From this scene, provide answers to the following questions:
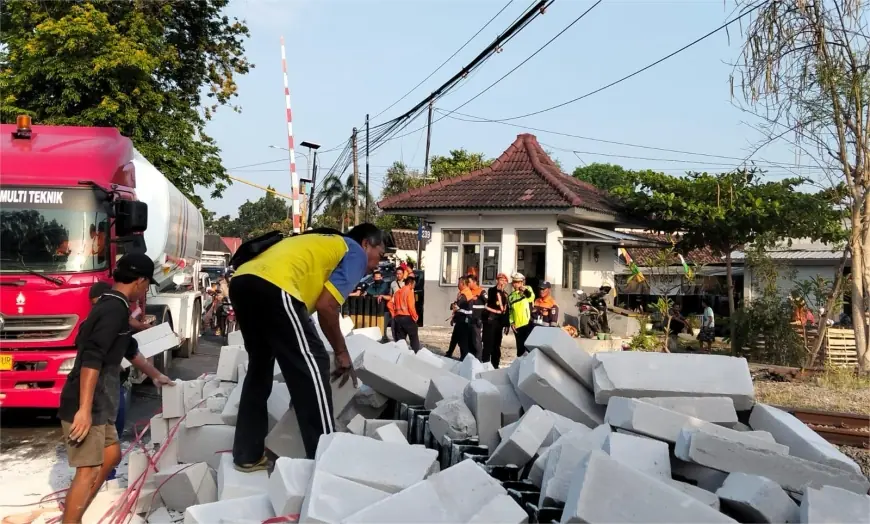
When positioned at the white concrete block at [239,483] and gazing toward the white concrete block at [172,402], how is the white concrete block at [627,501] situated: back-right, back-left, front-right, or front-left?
back-right

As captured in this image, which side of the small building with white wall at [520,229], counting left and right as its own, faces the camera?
front

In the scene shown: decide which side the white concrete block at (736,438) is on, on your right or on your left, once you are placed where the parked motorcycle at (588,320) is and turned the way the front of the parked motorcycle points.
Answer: on your left

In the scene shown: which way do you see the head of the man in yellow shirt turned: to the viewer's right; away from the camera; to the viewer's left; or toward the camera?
to the viewer's right

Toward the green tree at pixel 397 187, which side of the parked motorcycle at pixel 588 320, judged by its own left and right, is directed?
right

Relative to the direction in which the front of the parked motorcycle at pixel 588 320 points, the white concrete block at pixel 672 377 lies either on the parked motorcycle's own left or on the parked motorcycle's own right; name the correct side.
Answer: on the parked motorcycle's own left

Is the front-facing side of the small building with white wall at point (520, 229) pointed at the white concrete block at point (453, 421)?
yes

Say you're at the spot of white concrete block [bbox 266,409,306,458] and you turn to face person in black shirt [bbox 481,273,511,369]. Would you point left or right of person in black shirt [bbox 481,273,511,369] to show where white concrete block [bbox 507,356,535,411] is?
right

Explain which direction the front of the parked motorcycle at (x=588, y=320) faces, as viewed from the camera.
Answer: facing the viewer and to the left of the viewer

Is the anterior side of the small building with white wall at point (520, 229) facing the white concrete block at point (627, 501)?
yes

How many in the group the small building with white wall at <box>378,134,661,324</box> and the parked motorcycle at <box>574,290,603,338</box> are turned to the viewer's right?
0

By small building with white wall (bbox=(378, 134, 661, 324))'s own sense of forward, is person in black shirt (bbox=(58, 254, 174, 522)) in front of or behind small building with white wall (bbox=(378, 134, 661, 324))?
in front

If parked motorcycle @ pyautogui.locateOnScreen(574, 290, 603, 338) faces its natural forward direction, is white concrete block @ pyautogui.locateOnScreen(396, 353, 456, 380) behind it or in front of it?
in front

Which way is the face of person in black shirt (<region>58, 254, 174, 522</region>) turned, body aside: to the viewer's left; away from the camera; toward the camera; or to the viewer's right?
to the viewer's right

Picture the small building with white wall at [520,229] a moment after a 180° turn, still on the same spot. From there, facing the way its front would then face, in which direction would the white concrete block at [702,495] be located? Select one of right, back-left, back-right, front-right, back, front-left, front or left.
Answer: back

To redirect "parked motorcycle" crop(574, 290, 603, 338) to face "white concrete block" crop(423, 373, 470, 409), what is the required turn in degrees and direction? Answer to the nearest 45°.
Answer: approximately 180°

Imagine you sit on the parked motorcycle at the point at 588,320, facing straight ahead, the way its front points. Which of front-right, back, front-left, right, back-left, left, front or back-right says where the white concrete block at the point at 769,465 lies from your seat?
front-left

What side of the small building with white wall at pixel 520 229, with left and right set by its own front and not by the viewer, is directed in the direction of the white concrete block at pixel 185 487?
front
